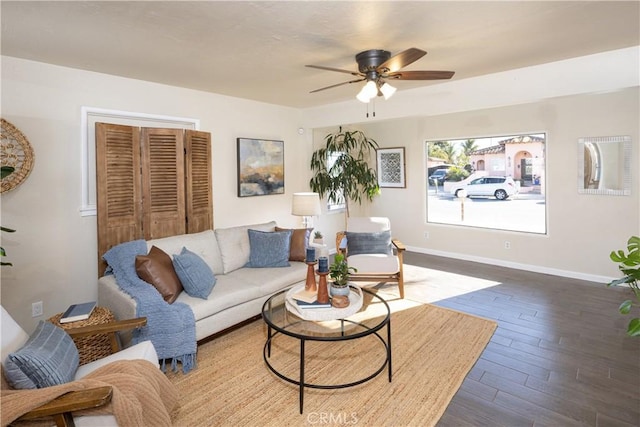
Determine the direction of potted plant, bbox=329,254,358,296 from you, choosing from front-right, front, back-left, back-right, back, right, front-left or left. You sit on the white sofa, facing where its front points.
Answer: front

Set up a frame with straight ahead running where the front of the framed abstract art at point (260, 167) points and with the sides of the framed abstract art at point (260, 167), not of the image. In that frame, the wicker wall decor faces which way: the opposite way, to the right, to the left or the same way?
the same way

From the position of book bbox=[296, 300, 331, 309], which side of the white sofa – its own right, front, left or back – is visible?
front

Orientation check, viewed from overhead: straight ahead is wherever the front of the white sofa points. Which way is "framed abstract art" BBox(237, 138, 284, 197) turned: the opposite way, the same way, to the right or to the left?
the same way

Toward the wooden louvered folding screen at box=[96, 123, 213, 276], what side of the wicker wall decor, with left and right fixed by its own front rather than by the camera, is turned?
left

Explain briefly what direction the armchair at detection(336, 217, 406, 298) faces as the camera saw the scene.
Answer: facing the viewer

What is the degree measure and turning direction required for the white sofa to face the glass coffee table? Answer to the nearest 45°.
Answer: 0° — it already faces it

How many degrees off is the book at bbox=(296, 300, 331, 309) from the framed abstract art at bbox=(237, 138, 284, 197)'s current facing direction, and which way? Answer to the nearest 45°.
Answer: approximately 45° to its right

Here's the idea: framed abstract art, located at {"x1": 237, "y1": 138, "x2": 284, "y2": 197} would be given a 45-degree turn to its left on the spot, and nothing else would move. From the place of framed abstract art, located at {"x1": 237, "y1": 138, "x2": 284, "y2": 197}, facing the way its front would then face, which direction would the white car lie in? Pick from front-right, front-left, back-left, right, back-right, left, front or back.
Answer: front

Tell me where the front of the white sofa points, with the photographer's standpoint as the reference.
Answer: facing the viewer and to the right of the viewer

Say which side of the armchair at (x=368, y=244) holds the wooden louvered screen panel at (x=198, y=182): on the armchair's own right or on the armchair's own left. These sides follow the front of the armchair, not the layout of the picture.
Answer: on the armchair's own right

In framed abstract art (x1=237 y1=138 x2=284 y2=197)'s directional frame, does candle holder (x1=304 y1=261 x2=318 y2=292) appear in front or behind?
in front

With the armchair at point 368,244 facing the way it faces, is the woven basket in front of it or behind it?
in front
